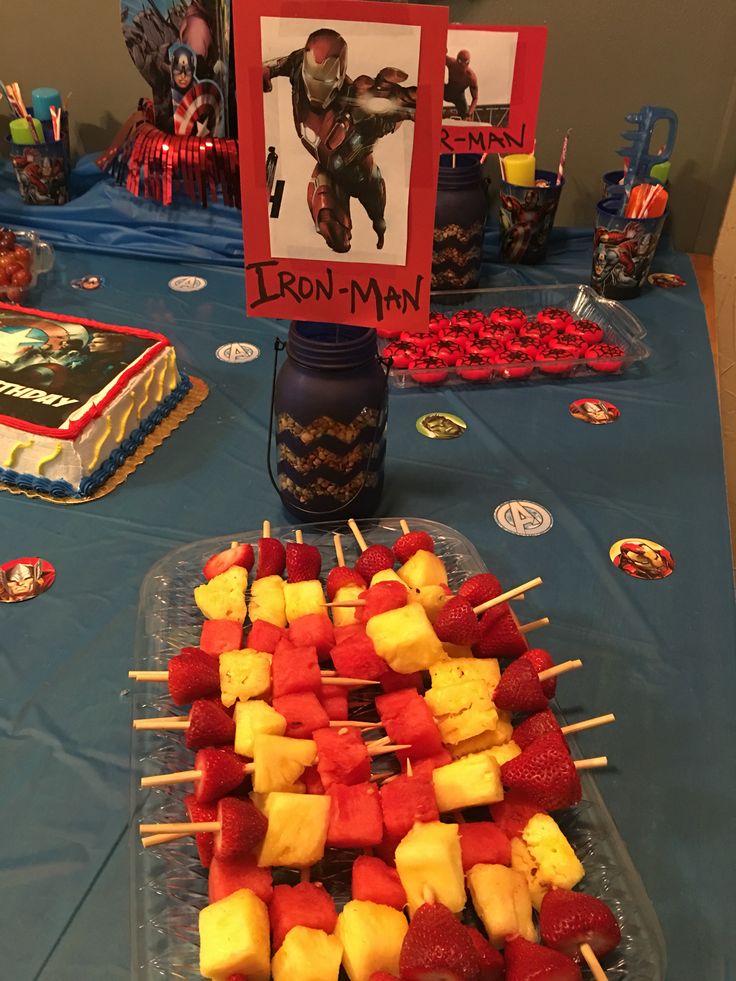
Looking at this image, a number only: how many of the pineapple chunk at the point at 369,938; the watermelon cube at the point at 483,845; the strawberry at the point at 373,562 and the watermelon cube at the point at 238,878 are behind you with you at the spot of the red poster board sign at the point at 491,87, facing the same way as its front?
0

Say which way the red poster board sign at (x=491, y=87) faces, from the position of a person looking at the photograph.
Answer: facing the viewer

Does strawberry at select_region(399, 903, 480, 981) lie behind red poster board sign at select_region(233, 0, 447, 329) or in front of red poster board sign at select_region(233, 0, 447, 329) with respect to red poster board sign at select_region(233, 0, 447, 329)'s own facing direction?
in front

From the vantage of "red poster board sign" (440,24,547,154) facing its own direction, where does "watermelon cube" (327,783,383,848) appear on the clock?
The watermelon cube is roughly at 12 o'clock from the red poster board sign.

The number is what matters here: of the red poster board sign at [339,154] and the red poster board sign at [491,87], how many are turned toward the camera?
2

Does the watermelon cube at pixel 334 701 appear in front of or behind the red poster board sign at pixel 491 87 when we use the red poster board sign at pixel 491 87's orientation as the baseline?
in front

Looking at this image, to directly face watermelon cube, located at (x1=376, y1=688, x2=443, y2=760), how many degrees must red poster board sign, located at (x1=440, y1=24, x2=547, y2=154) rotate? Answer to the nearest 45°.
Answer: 0° — it already faces it

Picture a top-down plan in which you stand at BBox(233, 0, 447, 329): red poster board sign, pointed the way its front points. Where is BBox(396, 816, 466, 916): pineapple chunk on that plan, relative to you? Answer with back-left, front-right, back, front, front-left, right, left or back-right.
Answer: front

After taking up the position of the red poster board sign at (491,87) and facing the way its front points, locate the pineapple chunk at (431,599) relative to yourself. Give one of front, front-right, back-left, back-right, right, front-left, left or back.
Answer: front

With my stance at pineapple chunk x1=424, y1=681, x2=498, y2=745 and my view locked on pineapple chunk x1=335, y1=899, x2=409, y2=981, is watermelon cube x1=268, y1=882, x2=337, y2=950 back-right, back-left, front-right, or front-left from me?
front-right

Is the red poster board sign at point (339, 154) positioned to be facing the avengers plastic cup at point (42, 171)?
no

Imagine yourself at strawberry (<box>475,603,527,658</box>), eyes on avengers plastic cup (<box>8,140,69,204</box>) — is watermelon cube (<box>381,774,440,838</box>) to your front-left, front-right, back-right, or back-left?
back-left

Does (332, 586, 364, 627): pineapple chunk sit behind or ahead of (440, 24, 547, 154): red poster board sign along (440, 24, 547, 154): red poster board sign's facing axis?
ahead

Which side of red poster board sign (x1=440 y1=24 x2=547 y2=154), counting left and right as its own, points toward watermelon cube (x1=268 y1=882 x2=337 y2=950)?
front

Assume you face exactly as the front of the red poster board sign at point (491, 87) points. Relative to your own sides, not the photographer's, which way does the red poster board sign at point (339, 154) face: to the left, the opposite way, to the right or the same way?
the same way
